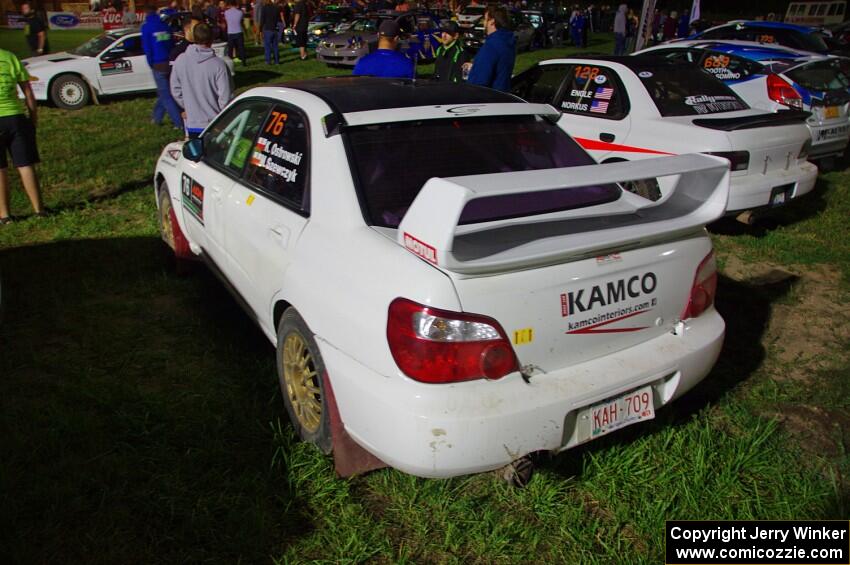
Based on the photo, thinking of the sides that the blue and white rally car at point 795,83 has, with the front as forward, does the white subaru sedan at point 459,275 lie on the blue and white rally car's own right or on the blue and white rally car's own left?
on the blue and white rally car's own left

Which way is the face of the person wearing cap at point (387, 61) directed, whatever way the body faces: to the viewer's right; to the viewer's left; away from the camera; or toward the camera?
away from the camera

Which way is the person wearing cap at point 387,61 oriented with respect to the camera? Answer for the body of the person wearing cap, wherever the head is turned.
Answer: away from the camera

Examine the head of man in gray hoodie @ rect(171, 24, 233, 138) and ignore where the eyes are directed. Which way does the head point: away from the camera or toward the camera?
away from the camera

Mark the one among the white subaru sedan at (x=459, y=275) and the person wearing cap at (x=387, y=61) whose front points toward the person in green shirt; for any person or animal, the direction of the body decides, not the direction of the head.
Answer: the white subaru sedan

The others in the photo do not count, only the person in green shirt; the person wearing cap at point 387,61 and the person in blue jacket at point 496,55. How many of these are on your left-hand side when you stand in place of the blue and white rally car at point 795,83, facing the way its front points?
3

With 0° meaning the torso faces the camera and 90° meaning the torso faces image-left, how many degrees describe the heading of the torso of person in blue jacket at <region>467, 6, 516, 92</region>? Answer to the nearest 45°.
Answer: approximately 135°

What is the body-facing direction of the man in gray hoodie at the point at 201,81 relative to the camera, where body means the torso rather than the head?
away from the camera

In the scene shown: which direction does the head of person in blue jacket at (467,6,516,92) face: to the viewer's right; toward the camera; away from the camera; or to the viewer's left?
to the viewer's left

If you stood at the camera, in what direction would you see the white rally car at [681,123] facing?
facing away from the viewer and to the left of the viewer
